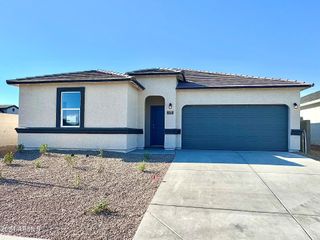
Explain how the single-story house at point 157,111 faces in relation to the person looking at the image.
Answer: facing the viewer

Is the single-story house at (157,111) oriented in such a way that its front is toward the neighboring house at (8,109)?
no

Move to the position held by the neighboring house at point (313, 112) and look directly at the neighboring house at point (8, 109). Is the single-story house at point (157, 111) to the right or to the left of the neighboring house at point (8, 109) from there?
left

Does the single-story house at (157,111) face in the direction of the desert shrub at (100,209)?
yes

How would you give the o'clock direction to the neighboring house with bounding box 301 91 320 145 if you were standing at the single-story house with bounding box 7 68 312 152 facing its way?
The neighboring house is roughly at 8 o'clock from the single-story house.

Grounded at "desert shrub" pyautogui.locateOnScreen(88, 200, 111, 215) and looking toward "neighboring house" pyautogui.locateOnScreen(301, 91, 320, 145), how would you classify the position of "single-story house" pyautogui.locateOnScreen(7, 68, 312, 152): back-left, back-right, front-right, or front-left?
front-left

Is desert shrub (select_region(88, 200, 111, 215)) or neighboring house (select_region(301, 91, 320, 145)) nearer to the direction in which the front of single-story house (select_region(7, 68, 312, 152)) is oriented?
the desert shrub

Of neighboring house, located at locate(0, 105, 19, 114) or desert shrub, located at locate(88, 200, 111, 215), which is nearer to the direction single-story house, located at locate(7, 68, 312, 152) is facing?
the desert shrub
